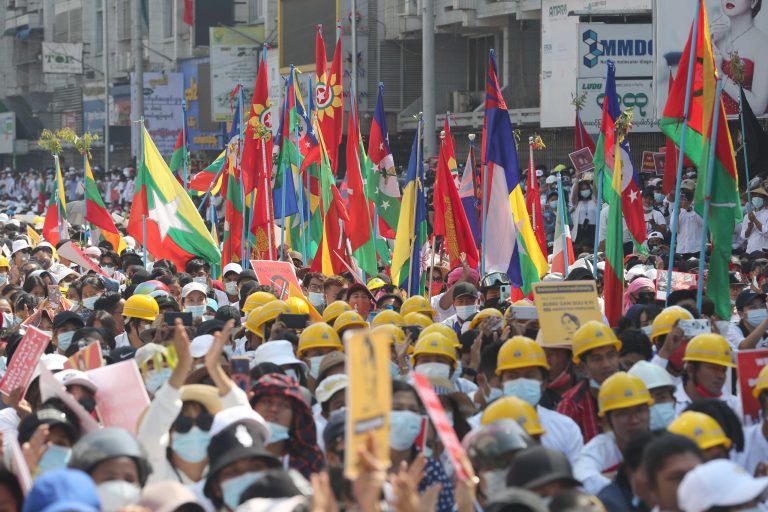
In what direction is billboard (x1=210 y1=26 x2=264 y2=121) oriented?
toward the camera

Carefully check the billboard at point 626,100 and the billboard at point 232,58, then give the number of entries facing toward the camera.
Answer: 2

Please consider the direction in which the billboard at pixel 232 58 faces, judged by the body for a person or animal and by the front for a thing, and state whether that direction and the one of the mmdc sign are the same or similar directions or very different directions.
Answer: same or similar directions

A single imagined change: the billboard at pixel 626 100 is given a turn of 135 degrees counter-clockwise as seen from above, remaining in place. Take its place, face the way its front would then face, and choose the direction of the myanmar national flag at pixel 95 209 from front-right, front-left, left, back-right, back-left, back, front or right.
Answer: back

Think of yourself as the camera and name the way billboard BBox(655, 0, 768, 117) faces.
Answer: facing the viewer

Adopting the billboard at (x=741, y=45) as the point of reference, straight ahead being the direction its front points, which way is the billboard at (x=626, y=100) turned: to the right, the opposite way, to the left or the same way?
the same way

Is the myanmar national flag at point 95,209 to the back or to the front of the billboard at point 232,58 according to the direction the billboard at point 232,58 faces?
to the front

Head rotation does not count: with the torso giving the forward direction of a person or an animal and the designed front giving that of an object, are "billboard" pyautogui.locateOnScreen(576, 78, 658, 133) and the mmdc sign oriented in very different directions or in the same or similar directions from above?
same or similar directions

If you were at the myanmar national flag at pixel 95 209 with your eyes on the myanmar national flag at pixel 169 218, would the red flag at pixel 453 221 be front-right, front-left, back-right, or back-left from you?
front-left

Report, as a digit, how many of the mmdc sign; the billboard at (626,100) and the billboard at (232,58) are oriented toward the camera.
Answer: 3

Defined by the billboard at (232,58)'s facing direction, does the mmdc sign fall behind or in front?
in front

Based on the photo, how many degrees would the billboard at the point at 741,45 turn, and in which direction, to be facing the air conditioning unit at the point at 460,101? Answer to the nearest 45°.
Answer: approximately 135° to its right

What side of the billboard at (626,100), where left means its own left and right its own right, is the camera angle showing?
front

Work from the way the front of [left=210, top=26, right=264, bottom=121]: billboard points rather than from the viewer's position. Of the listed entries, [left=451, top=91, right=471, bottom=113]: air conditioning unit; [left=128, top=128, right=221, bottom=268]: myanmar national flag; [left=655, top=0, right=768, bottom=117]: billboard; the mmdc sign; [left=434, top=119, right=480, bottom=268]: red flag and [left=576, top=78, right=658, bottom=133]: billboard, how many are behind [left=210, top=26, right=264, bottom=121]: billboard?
0

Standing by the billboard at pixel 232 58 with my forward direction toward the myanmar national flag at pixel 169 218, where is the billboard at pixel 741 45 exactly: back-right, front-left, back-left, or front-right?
front-left

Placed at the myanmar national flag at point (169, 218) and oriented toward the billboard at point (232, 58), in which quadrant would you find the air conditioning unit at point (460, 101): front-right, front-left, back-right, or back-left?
front-right

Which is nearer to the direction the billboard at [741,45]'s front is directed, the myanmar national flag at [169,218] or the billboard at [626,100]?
the myanmar national flag

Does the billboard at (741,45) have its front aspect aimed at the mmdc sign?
no
